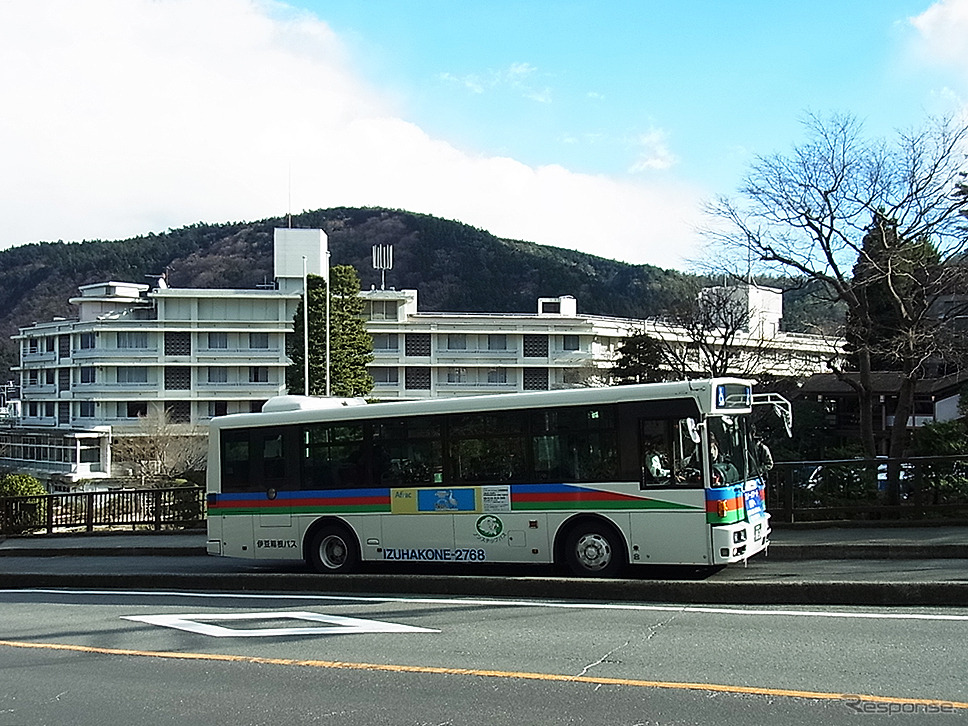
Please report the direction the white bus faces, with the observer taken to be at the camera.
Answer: facing the viewer and to the right of the viewer

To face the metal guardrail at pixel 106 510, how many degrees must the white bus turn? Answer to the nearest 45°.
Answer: approximately 180°

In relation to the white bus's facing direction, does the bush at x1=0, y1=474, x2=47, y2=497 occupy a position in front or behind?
behind

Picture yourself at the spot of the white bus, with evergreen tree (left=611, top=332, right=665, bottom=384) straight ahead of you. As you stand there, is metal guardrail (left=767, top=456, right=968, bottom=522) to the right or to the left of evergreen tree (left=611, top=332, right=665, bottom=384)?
right

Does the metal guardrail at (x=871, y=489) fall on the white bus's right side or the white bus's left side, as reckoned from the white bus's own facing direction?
on its left
